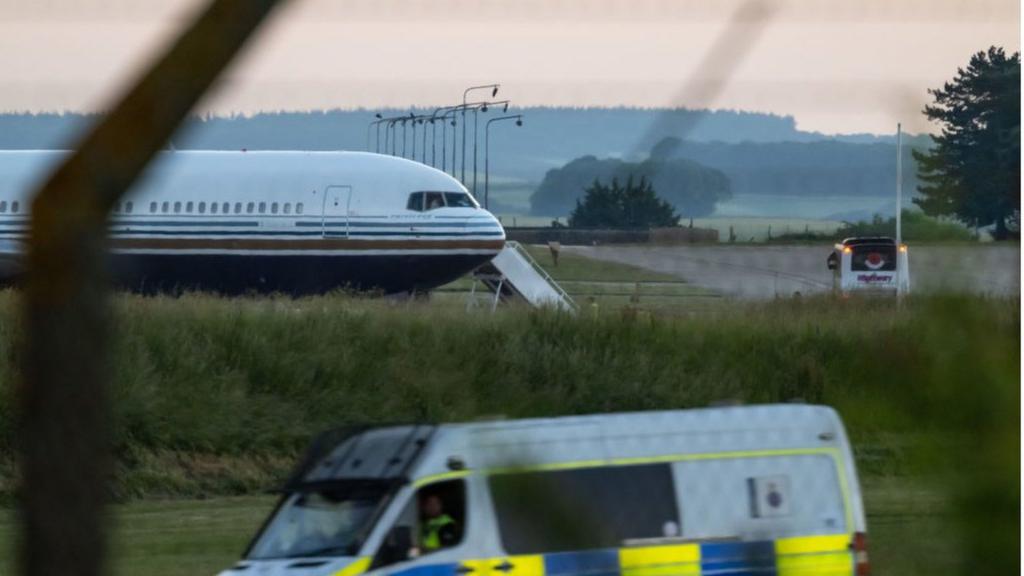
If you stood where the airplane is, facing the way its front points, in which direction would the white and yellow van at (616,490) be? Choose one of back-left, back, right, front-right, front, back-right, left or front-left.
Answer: right

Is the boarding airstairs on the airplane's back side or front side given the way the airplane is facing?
on the front side

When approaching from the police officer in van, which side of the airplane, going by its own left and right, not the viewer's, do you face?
right

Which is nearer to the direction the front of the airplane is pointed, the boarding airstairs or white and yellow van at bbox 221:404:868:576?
the boarding airstairs

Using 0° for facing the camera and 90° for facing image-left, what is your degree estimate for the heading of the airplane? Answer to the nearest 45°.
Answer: approximately 270°
